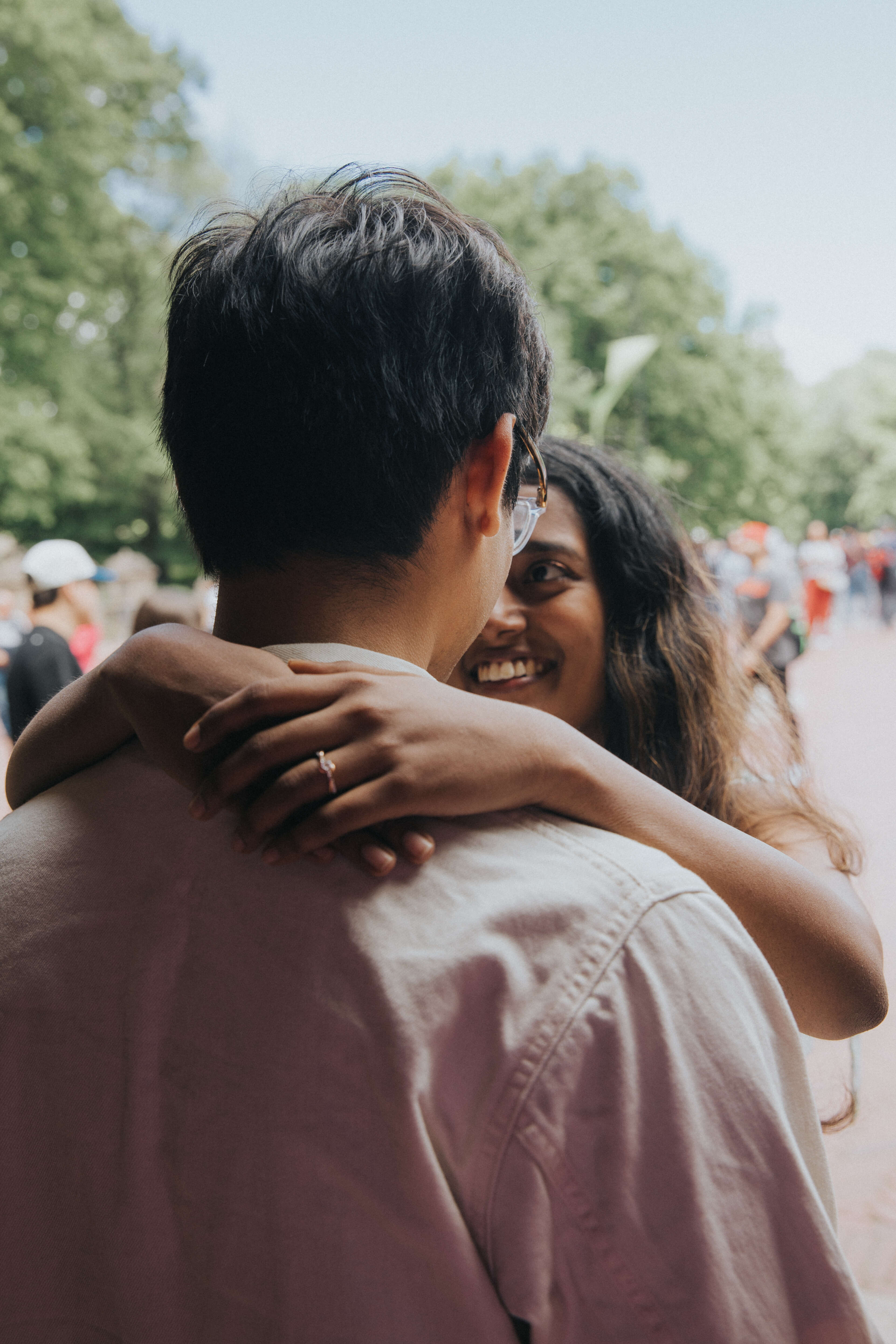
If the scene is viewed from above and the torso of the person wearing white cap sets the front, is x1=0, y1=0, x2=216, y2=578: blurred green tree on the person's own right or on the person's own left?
on the person's own left

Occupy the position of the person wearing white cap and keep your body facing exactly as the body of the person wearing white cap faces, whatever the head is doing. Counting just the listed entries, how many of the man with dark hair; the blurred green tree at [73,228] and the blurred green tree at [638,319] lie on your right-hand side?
1

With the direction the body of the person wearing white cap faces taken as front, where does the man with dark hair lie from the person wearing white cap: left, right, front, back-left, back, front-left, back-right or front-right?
right

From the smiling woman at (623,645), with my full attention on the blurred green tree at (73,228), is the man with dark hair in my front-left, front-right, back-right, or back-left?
back-left

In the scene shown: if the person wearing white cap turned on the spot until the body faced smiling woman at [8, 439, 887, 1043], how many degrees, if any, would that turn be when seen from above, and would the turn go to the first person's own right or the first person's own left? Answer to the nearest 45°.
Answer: approximately 90° to the first person's own right

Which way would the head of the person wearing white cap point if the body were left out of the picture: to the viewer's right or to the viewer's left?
to the viewer's right

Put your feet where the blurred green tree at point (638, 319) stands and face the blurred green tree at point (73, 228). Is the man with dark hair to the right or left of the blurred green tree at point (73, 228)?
left

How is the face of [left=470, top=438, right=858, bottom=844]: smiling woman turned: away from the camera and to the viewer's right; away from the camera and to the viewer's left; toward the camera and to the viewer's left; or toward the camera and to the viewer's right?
toward the camera and to the viewer's left

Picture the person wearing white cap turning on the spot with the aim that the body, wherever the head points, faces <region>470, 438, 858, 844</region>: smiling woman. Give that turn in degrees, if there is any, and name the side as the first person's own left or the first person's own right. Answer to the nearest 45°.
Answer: approximately 90° to the first person's own right

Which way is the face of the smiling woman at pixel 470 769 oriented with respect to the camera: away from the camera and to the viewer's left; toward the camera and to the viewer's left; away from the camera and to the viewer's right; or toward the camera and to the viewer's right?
toward the camera and to the viewer's left
